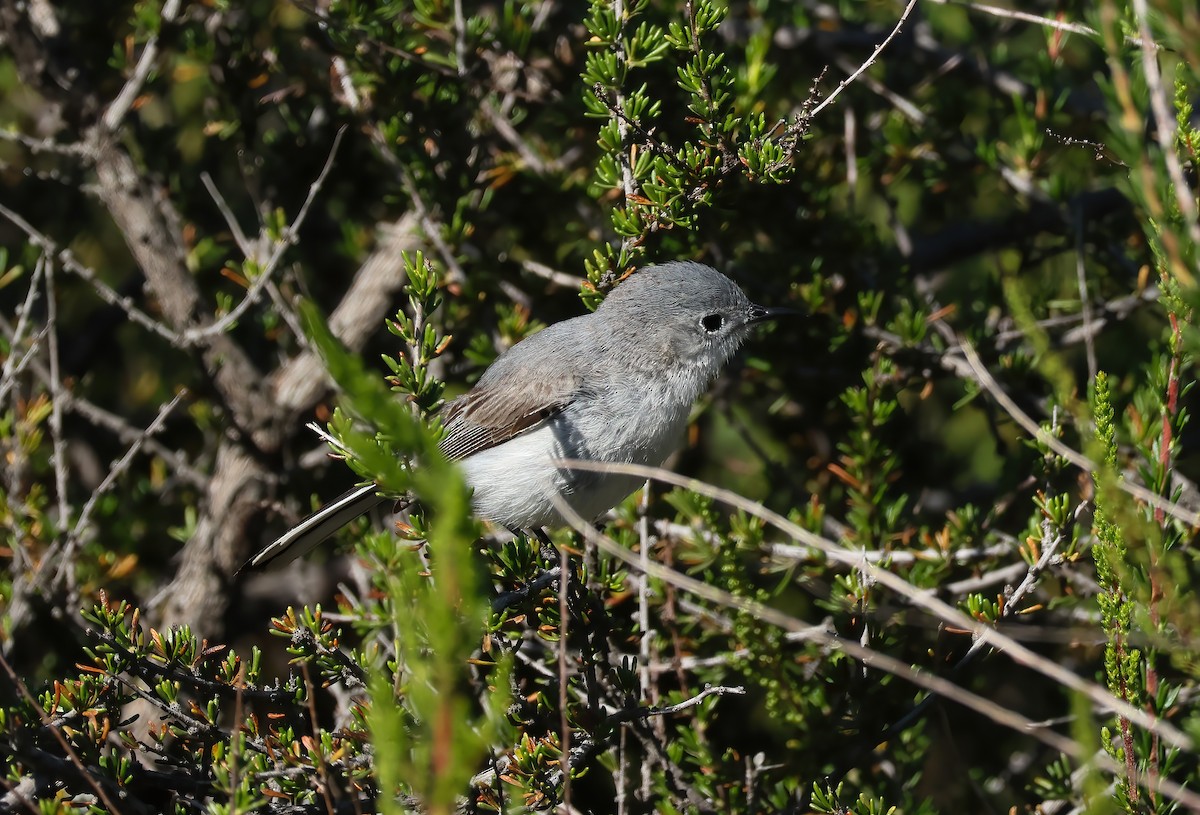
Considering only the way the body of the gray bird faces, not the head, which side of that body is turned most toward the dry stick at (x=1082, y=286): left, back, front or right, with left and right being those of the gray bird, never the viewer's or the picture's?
front

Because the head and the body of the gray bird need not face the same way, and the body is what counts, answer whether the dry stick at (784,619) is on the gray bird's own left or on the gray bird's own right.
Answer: on the gray bird's own right

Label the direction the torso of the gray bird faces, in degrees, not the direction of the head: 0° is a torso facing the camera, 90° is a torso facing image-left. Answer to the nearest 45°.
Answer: approximately 270°
